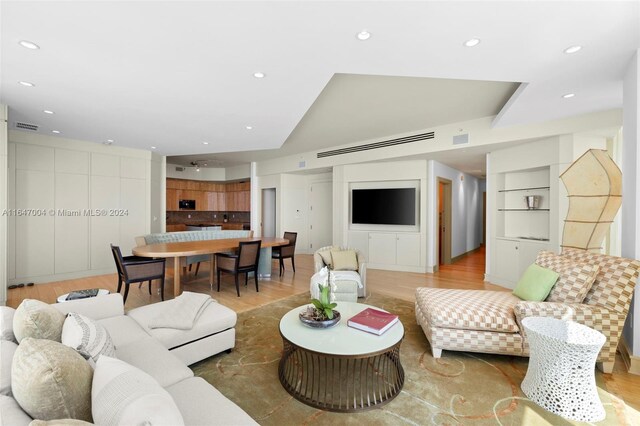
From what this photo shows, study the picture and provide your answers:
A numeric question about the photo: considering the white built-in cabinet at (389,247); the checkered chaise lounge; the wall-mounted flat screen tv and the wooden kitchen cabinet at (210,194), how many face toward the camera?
3

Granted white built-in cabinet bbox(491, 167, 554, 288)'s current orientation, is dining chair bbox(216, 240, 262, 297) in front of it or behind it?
in front

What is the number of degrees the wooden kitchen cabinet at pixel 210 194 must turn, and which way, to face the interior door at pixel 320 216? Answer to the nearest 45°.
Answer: approximately 45° to its left

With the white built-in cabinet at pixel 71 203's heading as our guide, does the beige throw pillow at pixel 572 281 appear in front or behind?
in front

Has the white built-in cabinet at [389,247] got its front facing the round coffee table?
yes

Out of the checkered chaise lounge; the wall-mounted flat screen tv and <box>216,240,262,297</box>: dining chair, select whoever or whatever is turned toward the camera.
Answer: the wall-mounted flat screen tv

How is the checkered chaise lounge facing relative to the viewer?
to the viewer's left

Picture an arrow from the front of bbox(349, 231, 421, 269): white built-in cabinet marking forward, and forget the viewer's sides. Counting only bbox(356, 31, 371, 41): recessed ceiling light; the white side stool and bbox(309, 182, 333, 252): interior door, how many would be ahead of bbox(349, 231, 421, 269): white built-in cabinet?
2

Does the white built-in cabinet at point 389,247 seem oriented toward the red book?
yes

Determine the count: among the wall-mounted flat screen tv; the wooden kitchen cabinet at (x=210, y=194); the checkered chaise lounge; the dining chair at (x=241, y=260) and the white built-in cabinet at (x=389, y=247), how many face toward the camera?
3

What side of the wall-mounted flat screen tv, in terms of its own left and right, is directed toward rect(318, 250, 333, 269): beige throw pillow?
front
